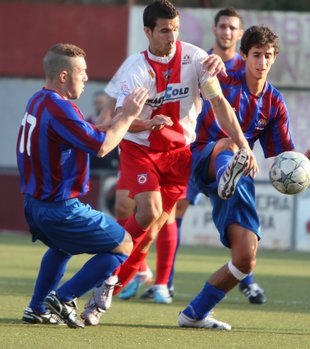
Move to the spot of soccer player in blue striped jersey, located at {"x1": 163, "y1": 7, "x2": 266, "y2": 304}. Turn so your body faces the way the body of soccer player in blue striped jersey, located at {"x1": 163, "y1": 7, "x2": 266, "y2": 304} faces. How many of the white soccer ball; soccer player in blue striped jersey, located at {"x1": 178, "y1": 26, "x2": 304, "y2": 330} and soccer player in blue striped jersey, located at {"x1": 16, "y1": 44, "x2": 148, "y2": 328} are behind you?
0

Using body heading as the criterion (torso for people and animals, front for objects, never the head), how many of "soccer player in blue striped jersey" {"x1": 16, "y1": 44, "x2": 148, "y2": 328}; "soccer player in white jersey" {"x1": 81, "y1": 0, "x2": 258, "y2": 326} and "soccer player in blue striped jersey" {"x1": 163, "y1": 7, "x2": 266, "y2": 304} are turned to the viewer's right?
1

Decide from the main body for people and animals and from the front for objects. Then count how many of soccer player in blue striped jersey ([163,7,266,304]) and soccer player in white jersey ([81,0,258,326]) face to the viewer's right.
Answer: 0

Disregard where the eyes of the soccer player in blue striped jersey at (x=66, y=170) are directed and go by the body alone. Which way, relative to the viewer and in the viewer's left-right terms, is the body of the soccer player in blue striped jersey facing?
facing to the right of the viewer

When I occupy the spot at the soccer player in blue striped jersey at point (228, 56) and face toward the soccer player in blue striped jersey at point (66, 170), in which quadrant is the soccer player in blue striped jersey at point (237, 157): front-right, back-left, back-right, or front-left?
front-left

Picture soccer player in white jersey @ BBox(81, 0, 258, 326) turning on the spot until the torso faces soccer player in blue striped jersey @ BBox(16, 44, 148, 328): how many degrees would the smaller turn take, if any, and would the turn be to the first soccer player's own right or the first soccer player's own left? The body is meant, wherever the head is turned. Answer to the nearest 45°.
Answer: approximately 45° to the first soccer player's own right

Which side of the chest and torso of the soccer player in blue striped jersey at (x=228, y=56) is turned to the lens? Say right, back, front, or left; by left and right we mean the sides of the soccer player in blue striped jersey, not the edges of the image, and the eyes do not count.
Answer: front

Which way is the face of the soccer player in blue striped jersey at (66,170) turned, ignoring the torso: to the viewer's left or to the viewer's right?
to the viewer's right

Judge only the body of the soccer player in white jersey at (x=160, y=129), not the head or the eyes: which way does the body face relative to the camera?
toward the camera

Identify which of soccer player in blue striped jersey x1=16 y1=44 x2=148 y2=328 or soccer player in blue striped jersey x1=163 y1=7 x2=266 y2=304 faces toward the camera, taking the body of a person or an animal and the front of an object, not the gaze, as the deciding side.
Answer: soccer player in blue striped jersey x1=163 y1=7 x2=266 y2=304

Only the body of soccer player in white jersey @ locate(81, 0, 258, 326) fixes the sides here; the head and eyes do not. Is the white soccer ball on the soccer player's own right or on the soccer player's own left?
on the soccer player's own left

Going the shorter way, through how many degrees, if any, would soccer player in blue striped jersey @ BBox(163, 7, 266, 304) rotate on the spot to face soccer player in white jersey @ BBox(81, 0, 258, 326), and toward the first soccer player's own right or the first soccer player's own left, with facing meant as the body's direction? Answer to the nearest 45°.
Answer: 0° — they already face them

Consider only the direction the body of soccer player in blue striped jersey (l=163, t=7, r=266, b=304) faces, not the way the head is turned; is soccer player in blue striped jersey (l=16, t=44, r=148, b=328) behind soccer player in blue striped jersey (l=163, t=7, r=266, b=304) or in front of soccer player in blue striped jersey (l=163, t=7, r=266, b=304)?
in front

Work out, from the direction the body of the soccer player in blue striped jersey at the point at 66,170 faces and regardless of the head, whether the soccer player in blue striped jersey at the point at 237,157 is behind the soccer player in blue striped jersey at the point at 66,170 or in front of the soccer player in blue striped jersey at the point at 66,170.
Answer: in front

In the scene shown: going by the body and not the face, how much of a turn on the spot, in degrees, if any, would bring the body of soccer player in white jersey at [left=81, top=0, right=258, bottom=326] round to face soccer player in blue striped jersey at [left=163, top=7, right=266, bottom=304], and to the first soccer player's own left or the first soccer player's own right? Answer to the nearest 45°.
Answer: approximately 180°

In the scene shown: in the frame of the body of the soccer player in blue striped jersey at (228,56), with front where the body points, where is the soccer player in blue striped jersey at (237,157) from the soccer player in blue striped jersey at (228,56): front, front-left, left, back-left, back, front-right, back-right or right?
front
